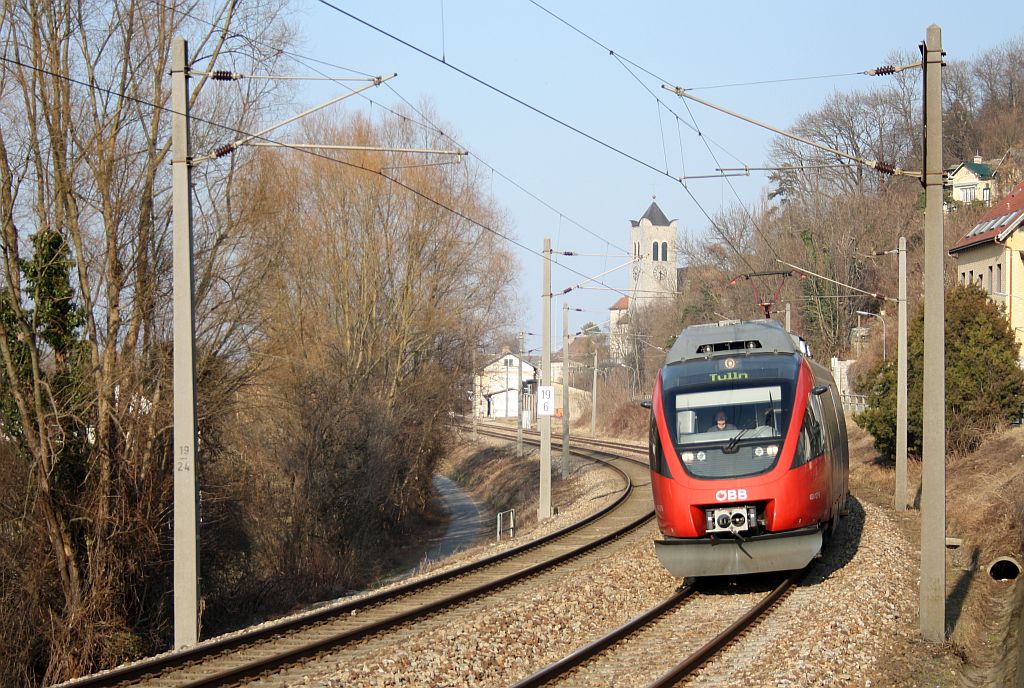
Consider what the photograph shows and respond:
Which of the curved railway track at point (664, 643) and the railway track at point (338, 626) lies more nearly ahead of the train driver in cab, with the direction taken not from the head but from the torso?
the curved railway track

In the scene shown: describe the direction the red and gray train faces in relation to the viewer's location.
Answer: facing the viewer

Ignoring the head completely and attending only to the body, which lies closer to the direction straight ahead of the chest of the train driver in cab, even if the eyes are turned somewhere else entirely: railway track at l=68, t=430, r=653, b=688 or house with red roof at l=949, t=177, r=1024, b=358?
the railway track

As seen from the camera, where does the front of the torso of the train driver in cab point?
toward the camera

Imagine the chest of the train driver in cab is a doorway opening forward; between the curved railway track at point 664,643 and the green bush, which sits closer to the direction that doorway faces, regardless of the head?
the curved railway track

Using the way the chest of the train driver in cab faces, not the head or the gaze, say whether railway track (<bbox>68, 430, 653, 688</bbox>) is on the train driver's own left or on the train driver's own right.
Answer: on the train driver's own right
